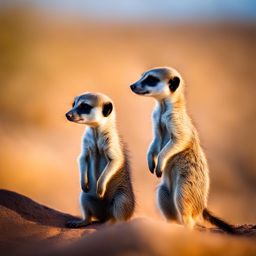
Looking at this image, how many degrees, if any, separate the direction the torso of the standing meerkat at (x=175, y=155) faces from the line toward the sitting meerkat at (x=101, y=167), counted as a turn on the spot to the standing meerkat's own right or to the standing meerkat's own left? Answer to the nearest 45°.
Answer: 0° — it already faces it

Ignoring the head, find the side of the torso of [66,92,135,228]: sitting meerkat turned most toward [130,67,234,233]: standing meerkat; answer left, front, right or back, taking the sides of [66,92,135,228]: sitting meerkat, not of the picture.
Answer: left

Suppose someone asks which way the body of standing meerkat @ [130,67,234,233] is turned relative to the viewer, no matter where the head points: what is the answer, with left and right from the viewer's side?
facing to the left of the viewer
